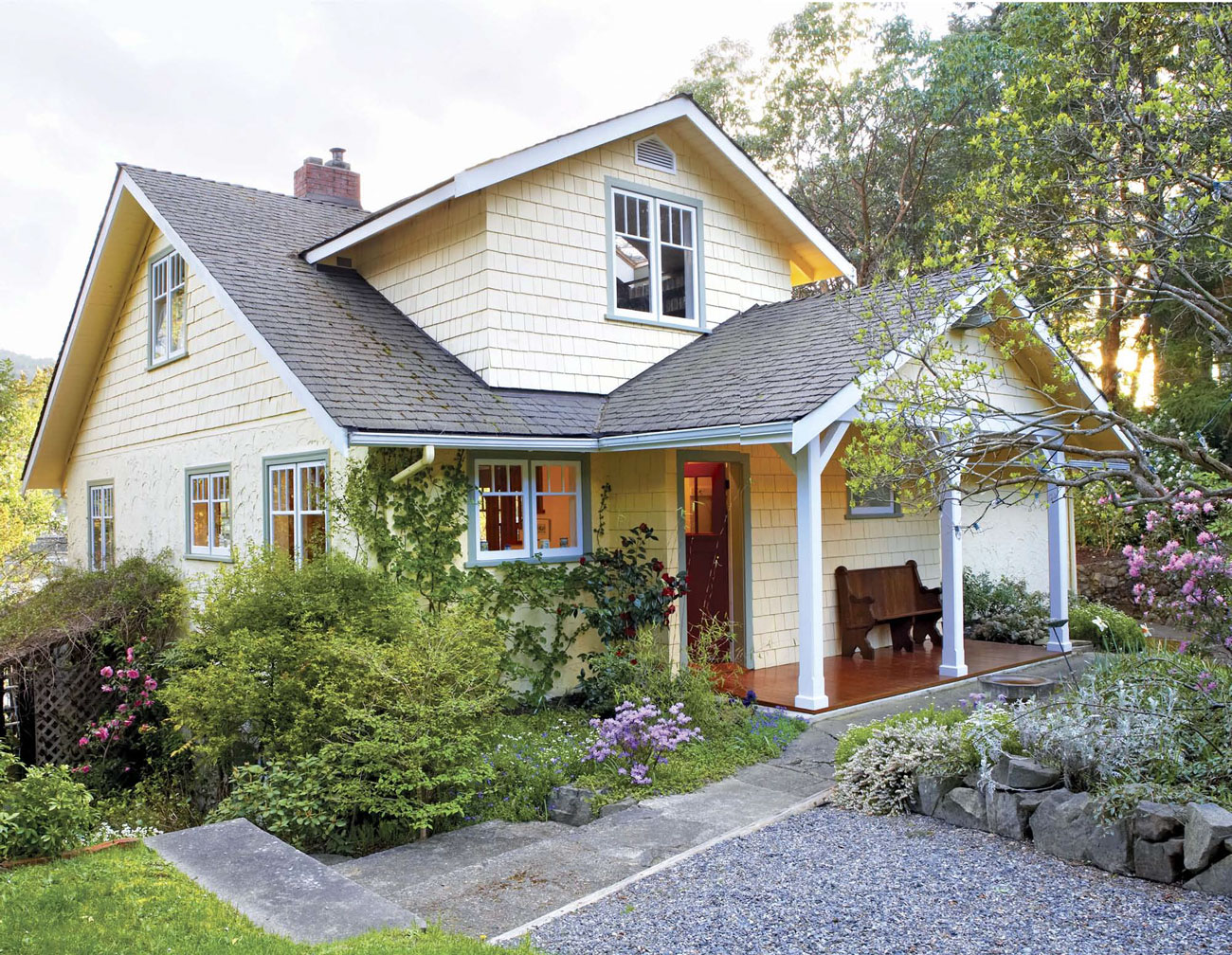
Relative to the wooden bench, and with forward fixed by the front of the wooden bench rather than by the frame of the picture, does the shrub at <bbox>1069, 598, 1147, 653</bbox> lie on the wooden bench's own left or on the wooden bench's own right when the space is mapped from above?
on the wooden bench's own left

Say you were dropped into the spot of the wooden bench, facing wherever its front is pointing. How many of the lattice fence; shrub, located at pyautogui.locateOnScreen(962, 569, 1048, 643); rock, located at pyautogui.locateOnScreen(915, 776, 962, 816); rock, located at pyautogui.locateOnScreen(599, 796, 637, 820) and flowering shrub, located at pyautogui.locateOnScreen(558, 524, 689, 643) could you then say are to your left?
1

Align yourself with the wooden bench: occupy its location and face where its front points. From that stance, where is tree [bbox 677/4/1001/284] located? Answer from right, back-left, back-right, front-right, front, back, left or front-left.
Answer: back-left

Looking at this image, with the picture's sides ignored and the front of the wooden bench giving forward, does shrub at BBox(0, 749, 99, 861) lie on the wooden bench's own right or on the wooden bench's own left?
on the wooden bench's own right

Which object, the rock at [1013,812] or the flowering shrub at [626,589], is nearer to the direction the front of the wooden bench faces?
the rock

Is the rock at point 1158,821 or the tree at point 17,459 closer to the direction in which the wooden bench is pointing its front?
the rock

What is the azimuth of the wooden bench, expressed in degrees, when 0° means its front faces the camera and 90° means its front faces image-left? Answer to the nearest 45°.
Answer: approximately 315°

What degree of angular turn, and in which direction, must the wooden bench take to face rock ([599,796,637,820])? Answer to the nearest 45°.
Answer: approximately 45° to its right

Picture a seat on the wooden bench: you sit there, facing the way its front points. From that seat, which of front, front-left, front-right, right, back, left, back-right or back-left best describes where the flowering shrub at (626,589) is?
right

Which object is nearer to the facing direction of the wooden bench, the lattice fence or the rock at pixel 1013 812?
the rock
